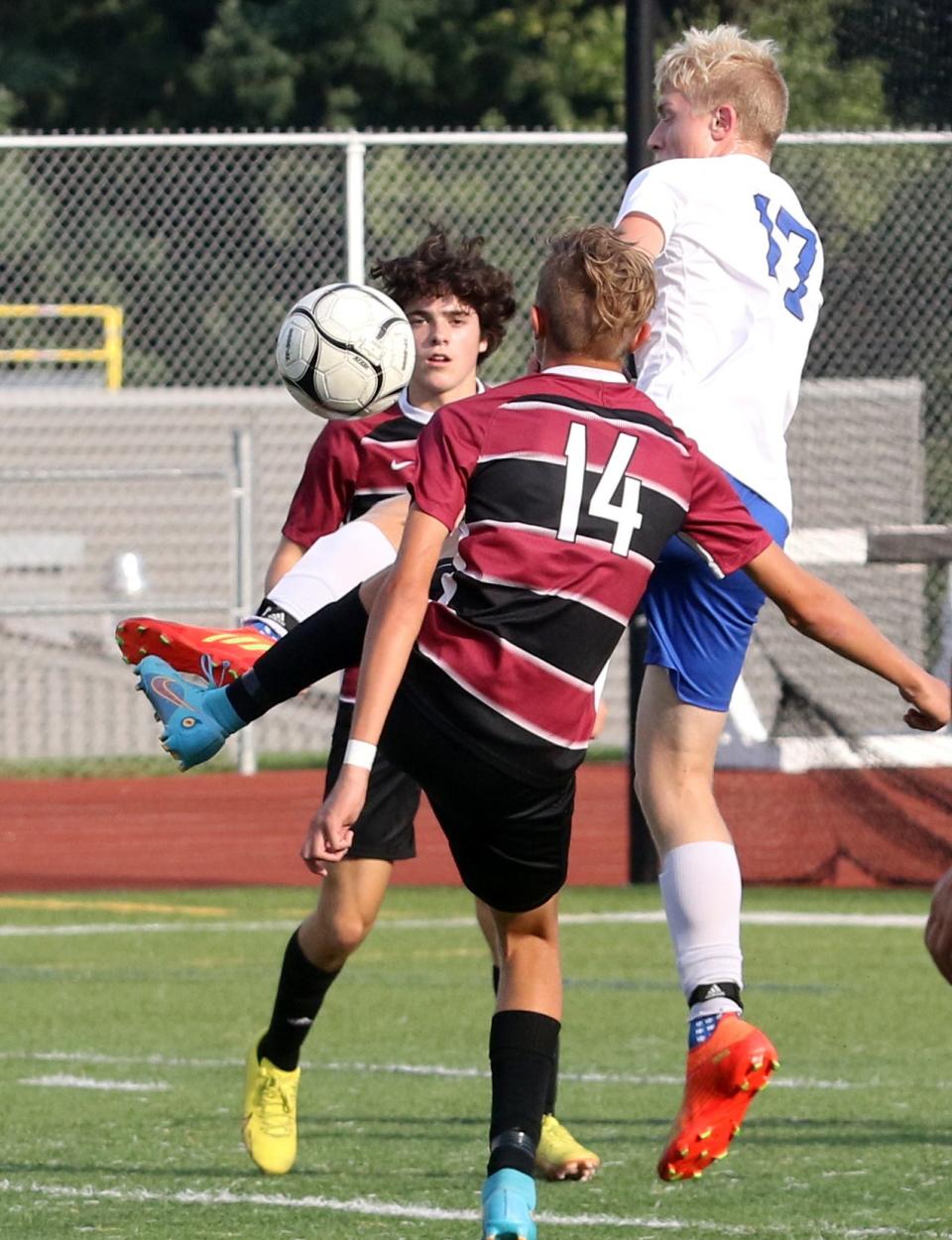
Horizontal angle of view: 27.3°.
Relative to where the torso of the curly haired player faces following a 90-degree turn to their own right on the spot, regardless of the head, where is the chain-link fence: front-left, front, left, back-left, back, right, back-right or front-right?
right

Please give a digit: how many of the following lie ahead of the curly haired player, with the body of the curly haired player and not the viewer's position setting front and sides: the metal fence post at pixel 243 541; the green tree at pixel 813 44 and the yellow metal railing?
0

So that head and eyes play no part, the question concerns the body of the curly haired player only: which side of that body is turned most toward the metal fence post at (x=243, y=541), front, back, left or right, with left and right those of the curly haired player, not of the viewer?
back

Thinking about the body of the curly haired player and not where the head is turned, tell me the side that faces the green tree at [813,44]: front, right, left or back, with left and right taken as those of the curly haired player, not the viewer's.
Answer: back

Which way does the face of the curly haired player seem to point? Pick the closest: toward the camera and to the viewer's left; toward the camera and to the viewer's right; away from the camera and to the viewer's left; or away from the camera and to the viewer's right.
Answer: toward the camera and to the viewer's left

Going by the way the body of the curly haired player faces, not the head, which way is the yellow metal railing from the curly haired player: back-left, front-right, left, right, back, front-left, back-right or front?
back

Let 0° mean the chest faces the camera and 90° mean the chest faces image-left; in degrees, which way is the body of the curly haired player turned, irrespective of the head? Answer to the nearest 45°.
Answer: approximately 0°
